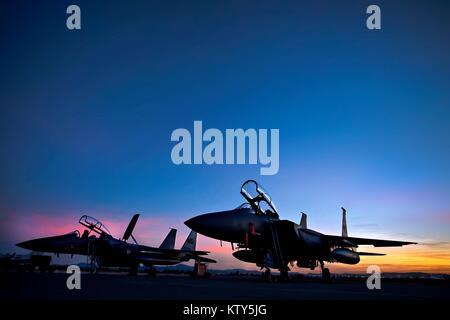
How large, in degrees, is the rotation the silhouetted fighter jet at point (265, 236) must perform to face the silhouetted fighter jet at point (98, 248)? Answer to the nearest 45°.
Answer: approximately 90° to its right

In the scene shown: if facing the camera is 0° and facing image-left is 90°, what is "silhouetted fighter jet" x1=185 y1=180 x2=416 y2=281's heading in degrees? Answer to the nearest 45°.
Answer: approximately 45°
